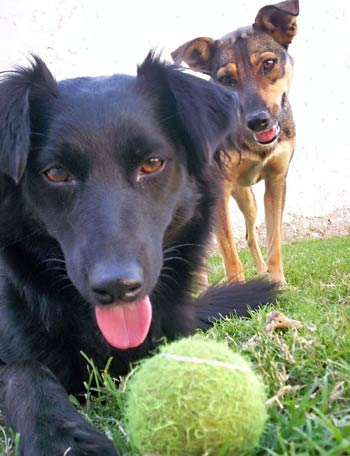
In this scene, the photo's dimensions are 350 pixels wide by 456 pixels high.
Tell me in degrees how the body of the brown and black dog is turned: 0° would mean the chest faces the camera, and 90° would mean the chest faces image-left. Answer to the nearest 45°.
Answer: approximately 0°

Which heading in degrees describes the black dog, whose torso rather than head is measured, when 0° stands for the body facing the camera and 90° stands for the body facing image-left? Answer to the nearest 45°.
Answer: approximately 0°

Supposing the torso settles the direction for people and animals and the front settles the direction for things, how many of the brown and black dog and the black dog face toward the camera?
2

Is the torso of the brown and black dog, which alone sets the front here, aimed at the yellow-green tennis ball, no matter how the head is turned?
yes

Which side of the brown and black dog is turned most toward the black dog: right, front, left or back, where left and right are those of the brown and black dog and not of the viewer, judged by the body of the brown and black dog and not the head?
front

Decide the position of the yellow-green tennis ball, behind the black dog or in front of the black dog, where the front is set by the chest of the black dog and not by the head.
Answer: in front

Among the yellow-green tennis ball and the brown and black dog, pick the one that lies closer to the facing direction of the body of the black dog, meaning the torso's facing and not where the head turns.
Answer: the yellow-green tennis ball

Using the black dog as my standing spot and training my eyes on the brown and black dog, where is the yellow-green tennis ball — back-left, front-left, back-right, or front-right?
back-right

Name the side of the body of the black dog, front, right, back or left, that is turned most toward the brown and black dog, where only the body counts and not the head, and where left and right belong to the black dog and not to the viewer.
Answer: back
